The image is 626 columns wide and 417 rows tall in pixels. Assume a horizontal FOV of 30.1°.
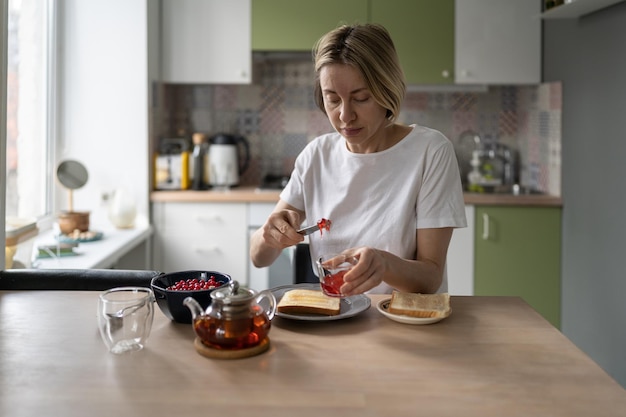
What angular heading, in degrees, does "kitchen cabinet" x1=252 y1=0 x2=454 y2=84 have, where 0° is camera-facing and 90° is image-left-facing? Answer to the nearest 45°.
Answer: approximately 0°

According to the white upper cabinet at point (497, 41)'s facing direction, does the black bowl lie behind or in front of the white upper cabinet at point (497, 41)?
in front

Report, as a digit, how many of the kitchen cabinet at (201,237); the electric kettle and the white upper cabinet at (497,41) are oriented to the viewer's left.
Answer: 1

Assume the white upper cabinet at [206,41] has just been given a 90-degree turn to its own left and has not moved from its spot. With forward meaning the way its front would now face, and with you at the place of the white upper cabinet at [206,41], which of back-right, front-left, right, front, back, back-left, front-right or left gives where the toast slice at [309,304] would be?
right

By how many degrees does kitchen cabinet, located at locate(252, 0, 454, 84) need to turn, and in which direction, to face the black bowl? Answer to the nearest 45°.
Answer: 0° — it already faces it

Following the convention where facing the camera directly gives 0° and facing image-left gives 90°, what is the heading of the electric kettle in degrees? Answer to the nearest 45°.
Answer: approximately 90°

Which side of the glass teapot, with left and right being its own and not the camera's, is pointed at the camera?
left

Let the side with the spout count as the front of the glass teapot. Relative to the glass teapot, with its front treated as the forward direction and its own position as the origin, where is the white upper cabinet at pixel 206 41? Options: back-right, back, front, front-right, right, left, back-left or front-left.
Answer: right
